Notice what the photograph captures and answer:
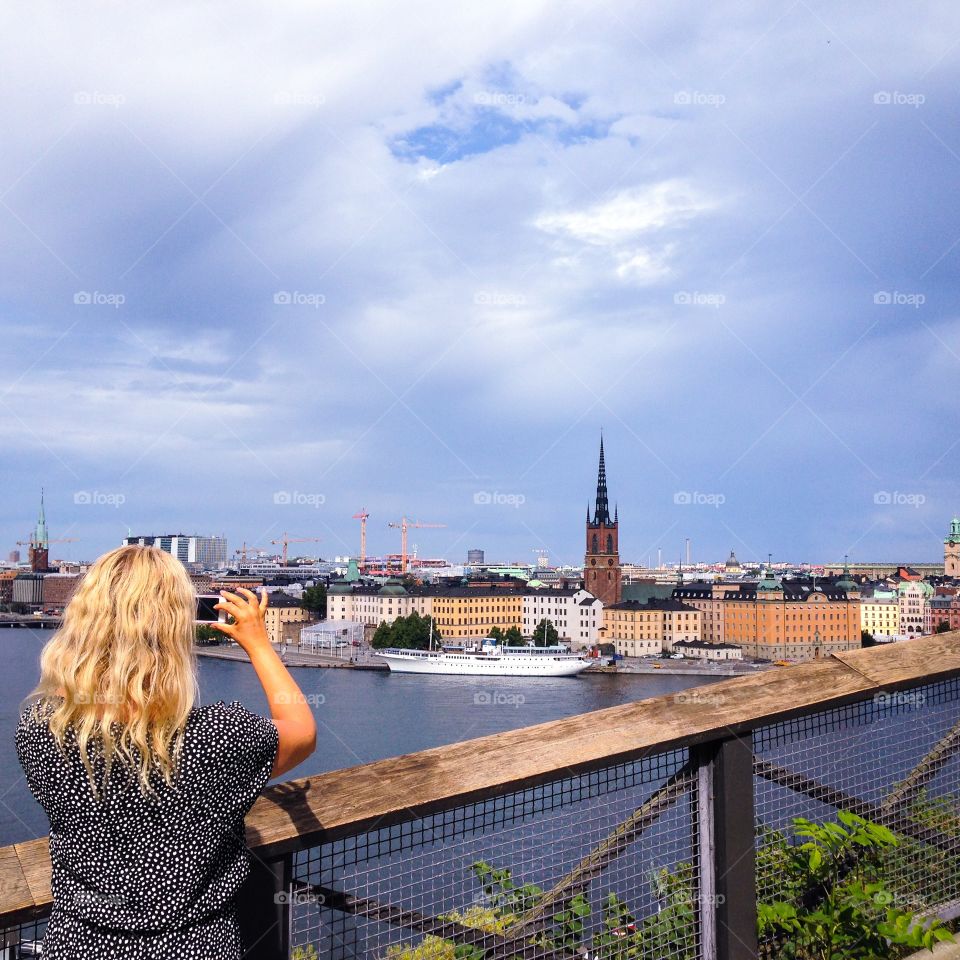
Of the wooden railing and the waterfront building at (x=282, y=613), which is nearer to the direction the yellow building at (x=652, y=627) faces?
the wooden railing

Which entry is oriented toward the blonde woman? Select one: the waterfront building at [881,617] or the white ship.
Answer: the waterfront building

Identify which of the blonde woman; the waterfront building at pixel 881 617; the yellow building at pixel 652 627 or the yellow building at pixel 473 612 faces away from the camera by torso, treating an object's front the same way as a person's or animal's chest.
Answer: the blonde woman

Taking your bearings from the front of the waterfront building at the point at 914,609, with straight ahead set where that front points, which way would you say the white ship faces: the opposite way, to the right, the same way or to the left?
to the right

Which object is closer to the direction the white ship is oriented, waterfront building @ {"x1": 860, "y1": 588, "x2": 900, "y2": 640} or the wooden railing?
the wooden railing

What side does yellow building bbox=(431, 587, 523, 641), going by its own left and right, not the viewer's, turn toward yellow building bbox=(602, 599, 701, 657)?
left

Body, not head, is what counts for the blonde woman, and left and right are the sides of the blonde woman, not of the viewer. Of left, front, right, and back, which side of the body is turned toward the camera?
back

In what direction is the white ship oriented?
to the viewer's left

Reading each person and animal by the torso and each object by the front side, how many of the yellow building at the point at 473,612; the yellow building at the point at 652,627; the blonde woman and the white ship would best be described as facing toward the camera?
2

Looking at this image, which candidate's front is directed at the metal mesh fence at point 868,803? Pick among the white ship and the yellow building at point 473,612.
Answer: the yellow building

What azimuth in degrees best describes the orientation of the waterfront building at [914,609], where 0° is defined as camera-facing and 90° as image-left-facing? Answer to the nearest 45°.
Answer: approximately 0°

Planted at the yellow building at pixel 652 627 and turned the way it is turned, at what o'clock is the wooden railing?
The wooden railing is roughly at 12 o'clock from the yellow building.

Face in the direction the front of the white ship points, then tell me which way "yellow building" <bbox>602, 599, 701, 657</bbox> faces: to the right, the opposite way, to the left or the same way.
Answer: to the left

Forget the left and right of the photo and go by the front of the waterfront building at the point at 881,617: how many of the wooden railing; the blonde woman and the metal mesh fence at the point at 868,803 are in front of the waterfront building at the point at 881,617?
3

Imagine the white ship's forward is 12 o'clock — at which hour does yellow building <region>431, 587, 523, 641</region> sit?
The yellow building is roughly at 3 o'clock from the white ship.
